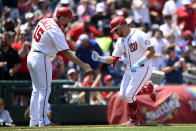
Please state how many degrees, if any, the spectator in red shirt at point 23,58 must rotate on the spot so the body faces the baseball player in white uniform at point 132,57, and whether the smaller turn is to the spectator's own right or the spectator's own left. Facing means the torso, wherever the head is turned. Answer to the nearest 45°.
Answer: approximately 45° to the spectator's own left

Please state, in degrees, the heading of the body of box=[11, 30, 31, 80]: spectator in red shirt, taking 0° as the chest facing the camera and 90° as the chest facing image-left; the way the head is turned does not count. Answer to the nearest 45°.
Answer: approximately 0°

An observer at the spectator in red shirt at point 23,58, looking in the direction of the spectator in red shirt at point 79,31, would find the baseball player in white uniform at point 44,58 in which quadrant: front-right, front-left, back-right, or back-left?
back-right

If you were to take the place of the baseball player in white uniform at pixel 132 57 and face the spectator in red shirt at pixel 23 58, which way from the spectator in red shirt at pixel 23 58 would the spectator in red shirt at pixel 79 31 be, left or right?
right

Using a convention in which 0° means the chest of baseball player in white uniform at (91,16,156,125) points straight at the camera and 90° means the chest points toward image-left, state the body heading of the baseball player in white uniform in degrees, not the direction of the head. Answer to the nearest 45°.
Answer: approximately 45°

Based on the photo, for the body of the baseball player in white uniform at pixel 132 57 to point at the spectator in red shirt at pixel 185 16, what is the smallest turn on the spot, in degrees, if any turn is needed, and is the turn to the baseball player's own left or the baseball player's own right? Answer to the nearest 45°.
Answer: approximately 135° to the baseball player's own right

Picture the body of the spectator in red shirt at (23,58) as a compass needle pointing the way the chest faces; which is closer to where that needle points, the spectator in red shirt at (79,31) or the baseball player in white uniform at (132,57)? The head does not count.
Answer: the baseball player in white uniform

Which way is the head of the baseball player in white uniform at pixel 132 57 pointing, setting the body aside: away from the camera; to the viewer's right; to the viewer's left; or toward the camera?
to the viewer's left

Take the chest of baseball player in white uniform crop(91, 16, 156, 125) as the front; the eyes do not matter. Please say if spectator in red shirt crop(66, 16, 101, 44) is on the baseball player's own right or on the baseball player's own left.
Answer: on the baseball player's own right

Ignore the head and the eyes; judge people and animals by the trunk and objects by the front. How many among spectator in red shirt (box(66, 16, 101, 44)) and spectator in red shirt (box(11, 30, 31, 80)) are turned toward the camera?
2

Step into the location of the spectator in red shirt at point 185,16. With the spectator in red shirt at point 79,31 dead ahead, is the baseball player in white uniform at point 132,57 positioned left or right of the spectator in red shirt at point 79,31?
left
